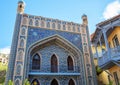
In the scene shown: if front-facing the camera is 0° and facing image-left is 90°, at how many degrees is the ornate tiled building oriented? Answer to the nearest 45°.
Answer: approximately 0°

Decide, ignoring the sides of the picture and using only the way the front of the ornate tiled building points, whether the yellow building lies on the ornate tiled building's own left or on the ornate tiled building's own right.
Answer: on the ornate tiled building's own left

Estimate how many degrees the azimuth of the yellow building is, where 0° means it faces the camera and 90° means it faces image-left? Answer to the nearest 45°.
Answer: approximately 45°

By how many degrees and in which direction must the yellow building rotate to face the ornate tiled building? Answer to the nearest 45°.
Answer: approximately 45° to its right
